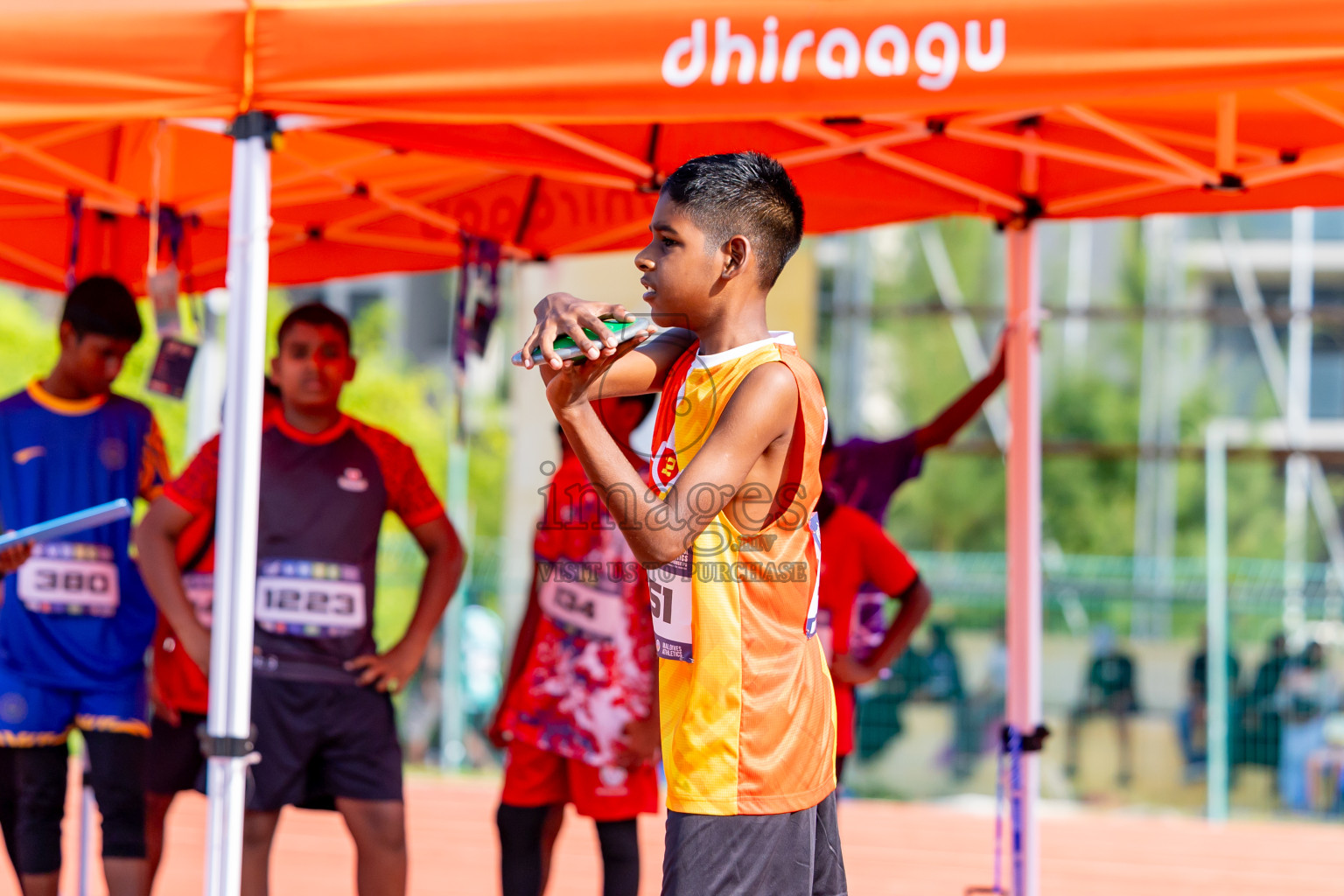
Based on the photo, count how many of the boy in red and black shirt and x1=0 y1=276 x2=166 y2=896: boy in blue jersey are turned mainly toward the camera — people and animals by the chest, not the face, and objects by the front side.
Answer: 2

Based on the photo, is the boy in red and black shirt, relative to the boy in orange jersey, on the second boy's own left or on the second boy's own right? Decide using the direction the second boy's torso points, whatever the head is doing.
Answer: on the second boy's own right

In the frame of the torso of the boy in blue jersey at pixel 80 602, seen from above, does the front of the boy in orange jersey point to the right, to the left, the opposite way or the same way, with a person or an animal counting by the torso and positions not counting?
to the right

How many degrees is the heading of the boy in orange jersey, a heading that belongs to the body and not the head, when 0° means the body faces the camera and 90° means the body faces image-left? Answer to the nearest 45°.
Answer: approximately 90°

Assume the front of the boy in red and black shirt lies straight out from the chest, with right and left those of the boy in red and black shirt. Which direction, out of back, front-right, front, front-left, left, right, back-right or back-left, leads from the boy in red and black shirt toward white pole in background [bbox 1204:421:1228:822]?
back-left

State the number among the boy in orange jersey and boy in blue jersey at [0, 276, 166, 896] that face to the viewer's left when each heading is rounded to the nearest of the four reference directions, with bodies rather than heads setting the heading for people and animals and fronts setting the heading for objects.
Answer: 1

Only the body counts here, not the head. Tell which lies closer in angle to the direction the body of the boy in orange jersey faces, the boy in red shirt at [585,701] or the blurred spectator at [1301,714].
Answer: the boy in red shirt

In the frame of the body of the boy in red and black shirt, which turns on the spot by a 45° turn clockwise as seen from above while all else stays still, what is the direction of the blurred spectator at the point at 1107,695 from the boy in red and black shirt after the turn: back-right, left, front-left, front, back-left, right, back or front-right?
back

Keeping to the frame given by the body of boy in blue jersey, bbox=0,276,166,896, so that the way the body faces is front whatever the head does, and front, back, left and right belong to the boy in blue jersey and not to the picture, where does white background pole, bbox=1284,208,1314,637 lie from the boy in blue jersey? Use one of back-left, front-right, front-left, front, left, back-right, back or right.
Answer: back-left

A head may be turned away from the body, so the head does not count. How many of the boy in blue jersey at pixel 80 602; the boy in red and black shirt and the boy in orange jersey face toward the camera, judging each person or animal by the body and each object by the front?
2
